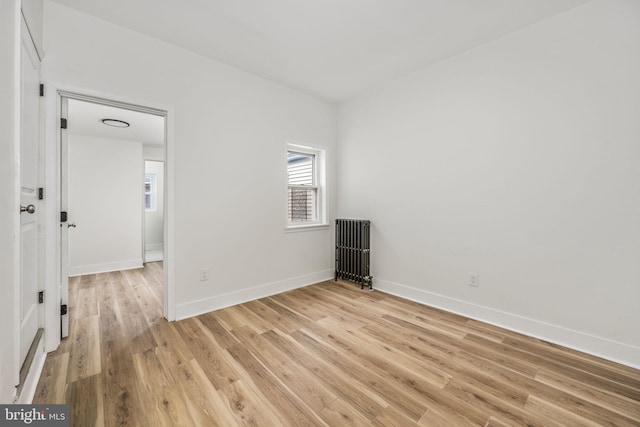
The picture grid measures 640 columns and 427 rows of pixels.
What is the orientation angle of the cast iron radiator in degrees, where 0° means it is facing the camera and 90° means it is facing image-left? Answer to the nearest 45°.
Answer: approximately 45°

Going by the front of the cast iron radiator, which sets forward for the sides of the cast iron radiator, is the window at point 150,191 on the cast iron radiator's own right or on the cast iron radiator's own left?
on the cast iron radiator's own right

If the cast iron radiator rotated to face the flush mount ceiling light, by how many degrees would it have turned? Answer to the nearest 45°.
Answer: approximately 45° to its right

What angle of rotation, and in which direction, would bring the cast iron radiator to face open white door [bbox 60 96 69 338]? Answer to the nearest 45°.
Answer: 0° — it already faces it

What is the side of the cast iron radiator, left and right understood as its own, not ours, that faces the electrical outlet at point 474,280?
left

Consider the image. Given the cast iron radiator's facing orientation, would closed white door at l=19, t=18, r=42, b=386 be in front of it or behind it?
in front
